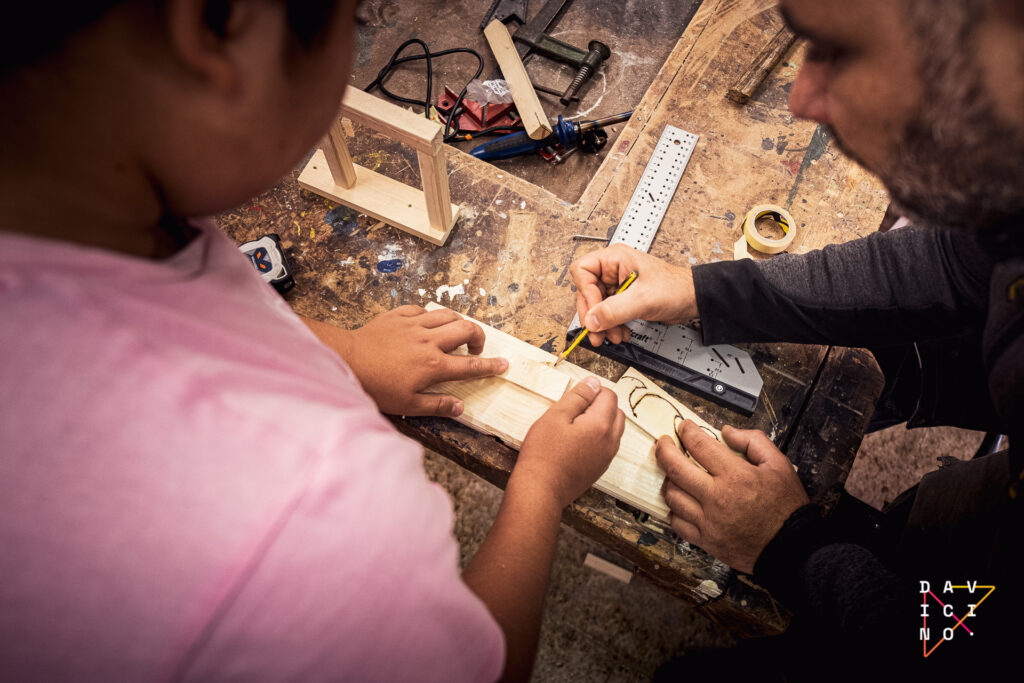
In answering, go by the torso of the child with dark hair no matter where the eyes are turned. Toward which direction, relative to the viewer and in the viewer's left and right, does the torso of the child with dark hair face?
facing away from the viewer and to the right of the viewer

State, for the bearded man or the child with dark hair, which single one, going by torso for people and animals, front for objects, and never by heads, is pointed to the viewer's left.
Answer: the bearded man

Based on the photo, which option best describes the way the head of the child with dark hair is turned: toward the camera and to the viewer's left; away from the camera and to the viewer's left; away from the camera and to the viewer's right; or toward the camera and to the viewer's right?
away from the camera and to the viewer's right

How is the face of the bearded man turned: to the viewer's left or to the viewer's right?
to the viewer's left

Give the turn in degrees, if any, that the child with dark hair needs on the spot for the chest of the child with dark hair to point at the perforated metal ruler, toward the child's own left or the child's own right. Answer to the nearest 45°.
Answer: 0° — they already face it

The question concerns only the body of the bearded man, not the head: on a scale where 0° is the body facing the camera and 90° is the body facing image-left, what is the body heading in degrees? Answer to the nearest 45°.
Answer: approximately 90°

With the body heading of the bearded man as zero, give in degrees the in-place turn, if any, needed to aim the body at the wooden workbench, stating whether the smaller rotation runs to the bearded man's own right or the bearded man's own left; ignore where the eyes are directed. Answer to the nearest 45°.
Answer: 0° — they already face it

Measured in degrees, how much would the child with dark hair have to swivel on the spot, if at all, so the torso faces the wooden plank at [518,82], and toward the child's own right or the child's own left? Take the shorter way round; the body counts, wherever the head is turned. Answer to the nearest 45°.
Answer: approximately 45° to the child's own left

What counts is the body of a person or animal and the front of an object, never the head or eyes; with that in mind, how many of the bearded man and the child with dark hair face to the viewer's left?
1
